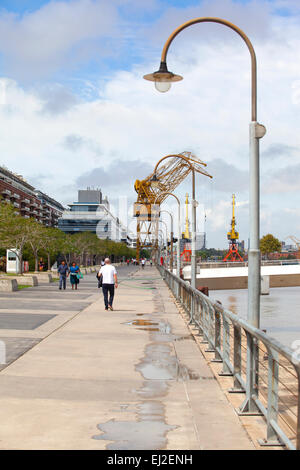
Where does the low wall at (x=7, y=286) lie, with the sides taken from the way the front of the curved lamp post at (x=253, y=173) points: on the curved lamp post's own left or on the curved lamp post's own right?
on the curved lamp post's own right

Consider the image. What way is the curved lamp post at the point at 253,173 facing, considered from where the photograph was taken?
facing to the left of the viewer
